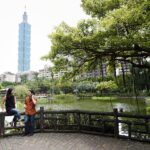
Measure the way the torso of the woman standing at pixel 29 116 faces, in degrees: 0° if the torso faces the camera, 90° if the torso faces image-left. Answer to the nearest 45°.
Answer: approximately 45°
